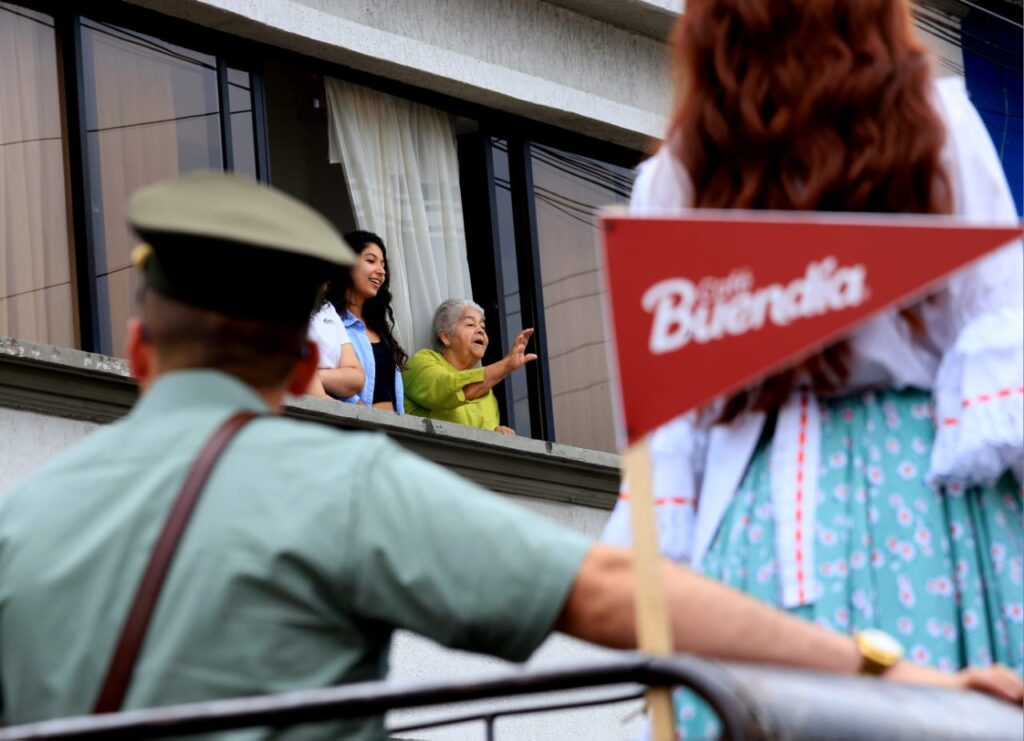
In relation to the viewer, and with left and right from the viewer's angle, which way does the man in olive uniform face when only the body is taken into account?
facing away from the viewer

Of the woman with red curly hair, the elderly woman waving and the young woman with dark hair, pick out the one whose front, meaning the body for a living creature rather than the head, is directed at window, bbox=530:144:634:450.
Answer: the woman with red curly hair

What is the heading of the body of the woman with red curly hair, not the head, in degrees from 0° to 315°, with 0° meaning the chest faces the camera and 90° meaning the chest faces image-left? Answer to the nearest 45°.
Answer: approximately 180°

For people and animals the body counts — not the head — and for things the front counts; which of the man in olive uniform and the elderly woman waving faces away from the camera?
the man in olive uniform

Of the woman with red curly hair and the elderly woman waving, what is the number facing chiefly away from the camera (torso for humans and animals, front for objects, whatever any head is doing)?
1

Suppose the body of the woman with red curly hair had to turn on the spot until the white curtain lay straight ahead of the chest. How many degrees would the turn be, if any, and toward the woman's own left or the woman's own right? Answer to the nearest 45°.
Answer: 0° — they already face it

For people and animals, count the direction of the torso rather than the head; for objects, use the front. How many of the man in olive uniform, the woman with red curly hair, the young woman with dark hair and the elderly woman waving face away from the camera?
2

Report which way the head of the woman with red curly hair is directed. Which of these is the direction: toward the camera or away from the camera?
away from the camera

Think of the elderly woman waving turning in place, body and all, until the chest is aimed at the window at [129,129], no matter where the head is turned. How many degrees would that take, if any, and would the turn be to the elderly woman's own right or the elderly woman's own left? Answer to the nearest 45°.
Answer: approximately 90° to the elderly woman's own right

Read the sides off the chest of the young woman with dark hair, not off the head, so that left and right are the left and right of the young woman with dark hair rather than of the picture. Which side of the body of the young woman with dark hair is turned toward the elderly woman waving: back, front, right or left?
left

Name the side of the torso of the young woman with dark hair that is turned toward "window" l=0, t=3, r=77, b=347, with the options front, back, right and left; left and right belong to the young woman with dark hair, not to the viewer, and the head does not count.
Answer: right

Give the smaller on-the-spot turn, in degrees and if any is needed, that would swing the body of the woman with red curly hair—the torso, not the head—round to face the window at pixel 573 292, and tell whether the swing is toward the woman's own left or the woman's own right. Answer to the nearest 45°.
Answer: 0° — they already face it

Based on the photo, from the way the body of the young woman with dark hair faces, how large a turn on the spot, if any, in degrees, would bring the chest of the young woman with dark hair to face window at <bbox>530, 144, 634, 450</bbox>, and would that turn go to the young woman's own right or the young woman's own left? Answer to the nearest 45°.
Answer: approximately 90° to the young woman's own left
